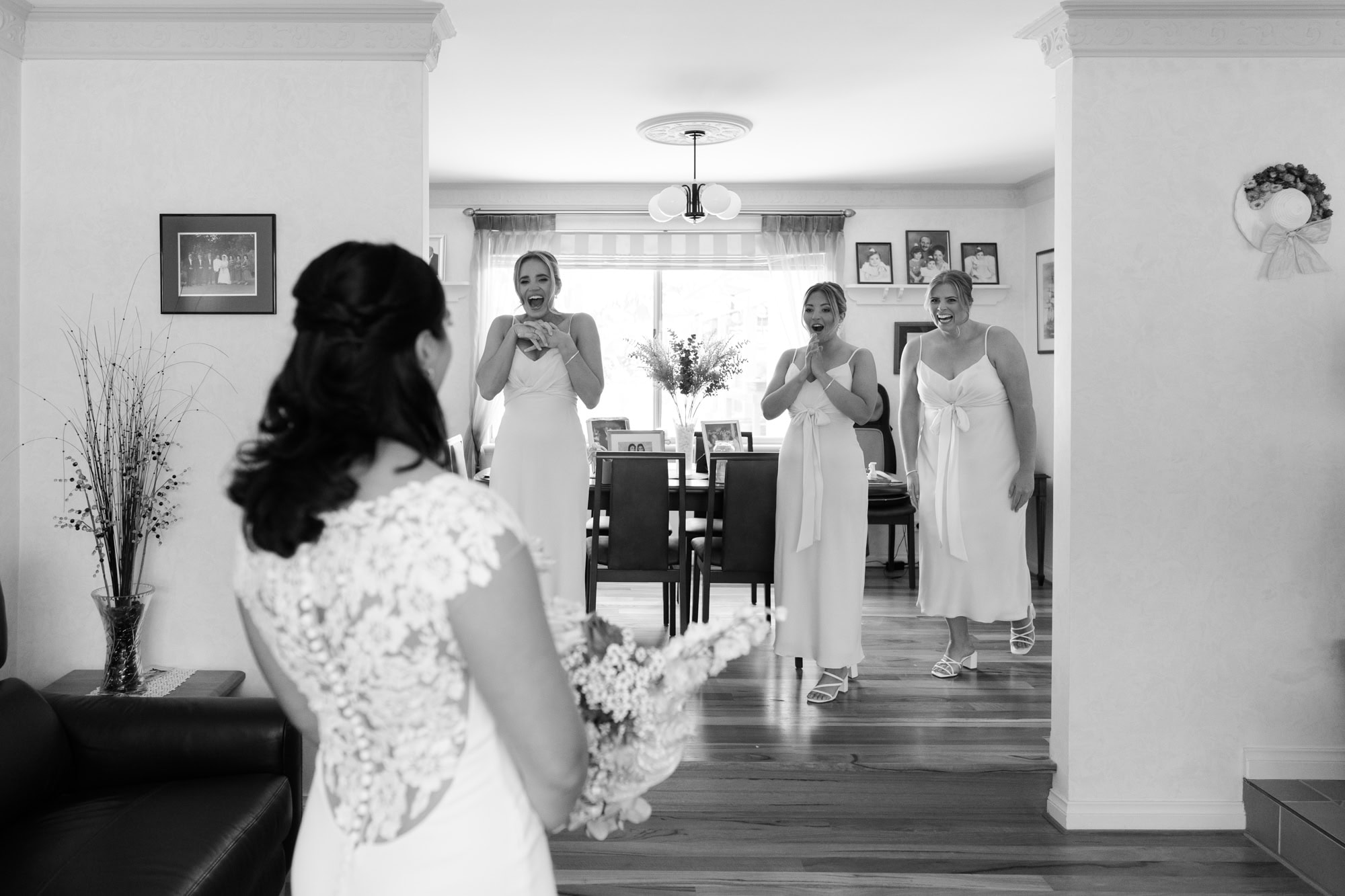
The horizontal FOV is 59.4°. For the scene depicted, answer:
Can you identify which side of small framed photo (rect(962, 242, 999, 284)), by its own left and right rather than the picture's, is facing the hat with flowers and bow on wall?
front

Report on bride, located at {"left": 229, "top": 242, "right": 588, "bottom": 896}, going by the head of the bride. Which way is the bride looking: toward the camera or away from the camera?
away from the camera

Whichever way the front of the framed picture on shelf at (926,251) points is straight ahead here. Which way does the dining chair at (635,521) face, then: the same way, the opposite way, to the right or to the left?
the opposite way

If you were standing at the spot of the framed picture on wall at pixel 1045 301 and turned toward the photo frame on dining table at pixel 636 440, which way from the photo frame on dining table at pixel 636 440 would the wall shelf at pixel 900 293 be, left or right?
right

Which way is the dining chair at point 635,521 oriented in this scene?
away from the camera

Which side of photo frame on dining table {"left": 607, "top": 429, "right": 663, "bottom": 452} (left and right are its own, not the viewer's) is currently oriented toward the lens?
front

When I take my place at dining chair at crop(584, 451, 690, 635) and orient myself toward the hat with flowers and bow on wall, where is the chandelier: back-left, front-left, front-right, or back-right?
back-left

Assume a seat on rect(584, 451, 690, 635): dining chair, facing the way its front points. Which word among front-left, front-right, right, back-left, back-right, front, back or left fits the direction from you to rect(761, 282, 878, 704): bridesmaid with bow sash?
back-right

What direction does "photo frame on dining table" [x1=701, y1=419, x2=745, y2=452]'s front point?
toward the camera

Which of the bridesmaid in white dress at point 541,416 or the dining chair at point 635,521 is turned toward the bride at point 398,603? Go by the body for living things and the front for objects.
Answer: the bridesmaid in white dress

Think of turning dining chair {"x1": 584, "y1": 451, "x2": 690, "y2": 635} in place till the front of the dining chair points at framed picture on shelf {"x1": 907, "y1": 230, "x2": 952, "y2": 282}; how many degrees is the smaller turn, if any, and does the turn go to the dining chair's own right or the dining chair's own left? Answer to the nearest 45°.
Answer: approximately 45° to the dining chair's own right

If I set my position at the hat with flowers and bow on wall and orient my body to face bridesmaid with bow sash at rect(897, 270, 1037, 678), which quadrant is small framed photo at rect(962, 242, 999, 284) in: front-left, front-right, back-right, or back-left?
front-right

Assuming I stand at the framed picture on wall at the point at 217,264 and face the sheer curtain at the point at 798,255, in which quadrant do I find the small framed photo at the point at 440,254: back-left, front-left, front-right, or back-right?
front-left

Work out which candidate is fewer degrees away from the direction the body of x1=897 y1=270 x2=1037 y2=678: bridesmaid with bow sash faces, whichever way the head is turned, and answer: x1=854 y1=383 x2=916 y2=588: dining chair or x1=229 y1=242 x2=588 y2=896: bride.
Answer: the bride

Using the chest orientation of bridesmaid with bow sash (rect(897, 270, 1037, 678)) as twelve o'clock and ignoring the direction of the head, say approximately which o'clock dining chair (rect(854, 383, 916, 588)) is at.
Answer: The dining chair is roughly at 4 o'clock from the bridesmaid with bow sash.

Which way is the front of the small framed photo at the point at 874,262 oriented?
toward the camera
